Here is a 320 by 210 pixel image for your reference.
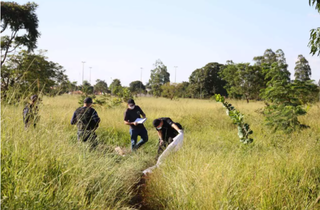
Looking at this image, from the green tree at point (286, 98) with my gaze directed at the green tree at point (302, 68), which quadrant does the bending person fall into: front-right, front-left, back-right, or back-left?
back-left

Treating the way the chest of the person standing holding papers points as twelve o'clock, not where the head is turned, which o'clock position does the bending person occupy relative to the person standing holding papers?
The bending person is roughly at 11 o'clock from the person standing holding papers.

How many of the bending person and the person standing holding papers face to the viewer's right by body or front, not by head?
0

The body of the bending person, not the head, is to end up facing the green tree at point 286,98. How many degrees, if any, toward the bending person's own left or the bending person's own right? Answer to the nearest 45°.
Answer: approximately 135° to the bending person's own left

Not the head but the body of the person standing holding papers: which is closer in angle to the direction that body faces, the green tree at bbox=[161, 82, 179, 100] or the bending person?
the bending person

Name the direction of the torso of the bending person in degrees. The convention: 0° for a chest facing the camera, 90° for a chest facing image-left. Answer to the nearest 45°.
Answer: approximately 45°

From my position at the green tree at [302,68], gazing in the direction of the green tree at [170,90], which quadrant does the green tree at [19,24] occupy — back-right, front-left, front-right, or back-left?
front-left
